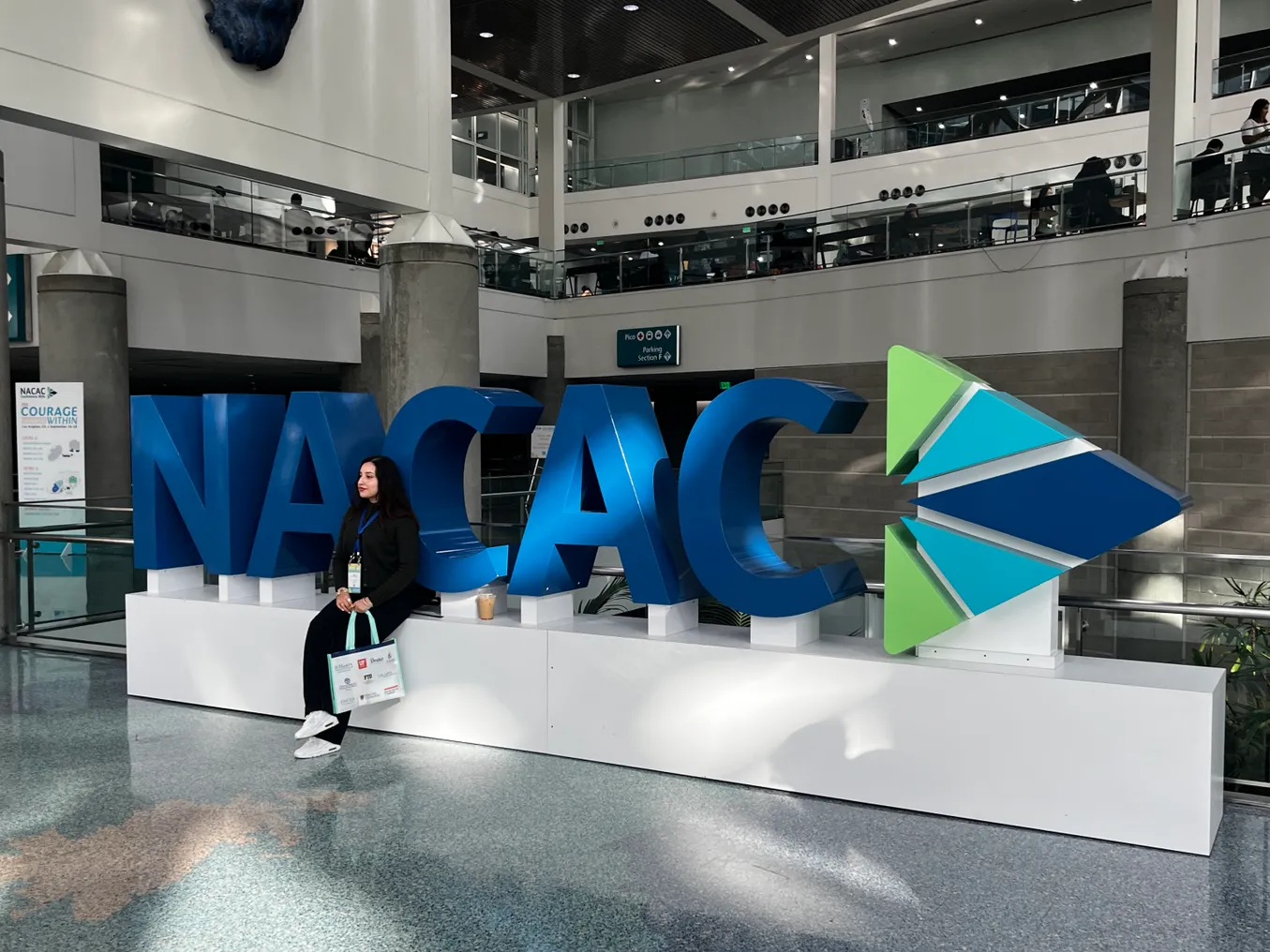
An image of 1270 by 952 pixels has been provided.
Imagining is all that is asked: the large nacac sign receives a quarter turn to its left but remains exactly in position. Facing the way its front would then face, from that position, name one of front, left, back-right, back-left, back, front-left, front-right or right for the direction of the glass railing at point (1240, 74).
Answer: left

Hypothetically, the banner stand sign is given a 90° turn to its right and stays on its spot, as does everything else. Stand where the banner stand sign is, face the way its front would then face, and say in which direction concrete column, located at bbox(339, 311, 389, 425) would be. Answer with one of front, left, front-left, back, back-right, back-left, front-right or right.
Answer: back-right

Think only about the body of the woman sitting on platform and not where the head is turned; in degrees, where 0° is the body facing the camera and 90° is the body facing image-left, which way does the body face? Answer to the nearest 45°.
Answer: approximately 45°

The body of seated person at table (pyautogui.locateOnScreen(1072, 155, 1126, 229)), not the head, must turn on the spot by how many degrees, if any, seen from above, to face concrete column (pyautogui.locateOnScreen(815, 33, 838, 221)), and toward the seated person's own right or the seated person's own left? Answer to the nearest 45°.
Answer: approximately 135° to the seated person's own left

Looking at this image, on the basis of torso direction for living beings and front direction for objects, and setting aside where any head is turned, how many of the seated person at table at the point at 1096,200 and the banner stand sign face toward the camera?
1

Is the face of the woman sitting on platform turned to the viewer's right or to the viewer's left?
to the viewer's left

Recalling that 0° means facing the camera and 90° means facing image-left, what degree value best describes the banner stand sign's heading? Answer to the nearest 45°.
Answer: approximately 0°

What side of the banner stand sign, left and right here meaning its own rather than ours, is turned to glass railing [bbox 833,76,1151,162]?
left
